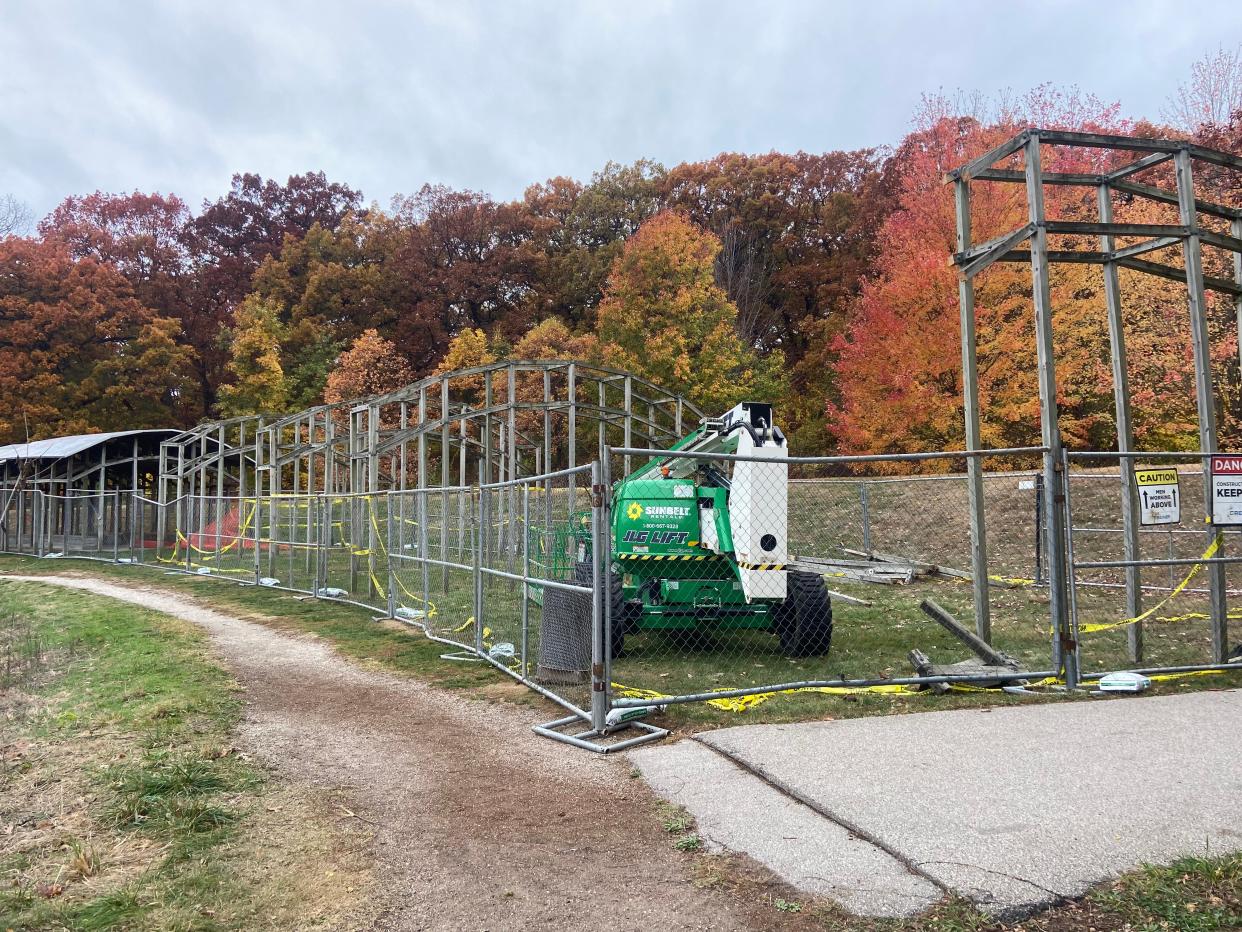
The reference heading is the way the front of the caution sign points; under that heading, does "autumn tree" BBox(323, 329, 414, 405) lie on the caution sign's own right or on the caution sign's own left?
on the caution sign's own right

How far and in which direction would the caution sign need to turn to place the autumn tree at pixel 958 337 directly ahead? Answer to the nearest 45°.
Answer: approximately 180°

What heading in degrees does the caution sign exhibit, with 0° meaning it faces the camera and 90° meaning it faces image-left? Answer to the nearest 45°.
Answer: approximately 0°

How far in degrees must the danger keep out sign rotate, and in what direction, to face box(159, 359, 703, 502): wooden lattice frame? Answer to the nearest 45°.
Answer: approximately 90° to its right

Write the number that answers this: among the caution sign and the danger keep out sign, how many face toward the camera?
2

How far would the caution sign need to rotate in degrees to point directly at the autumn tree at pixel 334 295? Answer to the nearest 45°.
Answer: approximately 135° to its right

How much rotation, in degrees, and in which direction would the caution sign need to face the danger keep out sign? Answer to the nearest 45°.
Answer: approximately 135° to its left

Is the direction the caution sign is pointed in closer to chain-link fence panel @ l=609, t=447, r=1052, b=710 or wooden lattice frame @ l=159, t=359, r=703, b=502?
the chain-link fence panel
